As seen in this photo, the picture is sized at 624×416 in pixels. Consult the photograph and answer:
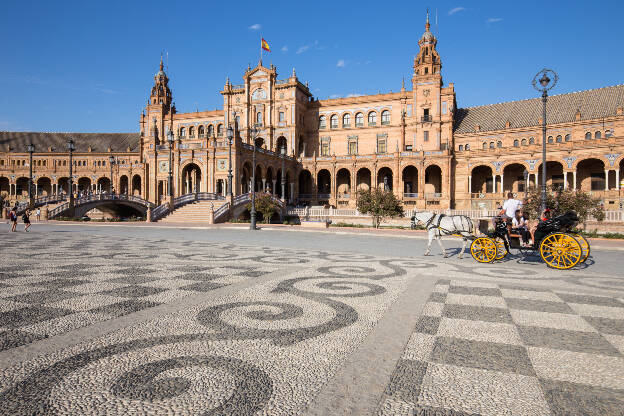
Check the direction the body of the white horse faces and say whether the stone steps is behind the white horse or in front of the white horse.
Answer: in front

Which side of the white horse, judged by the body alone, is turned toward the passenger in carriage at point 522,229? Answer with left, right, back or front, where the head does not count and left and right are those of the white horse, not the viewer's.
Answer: back

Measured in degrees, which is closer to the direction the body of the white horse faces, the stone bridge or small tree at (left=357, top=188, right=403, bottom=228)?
the stone bridge

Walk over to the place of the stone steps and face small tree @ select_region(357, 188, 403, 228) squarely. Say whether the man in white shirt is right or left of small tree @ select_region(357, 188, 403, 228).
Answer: right

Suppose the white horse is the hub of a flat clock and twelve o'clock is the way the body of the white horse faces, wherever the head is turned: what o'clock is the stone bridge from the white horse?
The stone bridge is roughly at 1 o'clock from the white horse.

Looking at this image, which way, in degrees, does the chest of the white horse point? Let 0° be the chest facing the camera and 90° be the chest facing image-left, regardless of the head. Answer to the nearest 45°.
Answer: approximately 90°

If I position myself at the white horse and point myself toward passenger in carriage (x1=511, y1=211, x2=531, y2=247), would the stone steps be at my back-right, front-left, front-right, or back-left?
back-left

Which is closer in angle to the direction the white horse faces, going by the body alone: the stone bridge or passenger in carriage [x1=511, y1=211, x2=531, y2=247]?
the stone bridge

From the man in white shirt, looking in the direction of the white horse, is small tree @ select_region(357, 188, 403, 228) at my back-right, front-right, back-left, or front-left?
front-right

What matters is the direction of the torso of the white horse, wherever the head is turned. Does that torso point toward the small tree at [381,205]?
no

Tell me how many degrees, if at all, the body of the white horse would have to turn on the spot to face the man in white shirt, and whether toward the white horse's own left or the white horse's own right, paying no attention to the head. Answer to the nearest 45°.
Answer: approximately 180°
